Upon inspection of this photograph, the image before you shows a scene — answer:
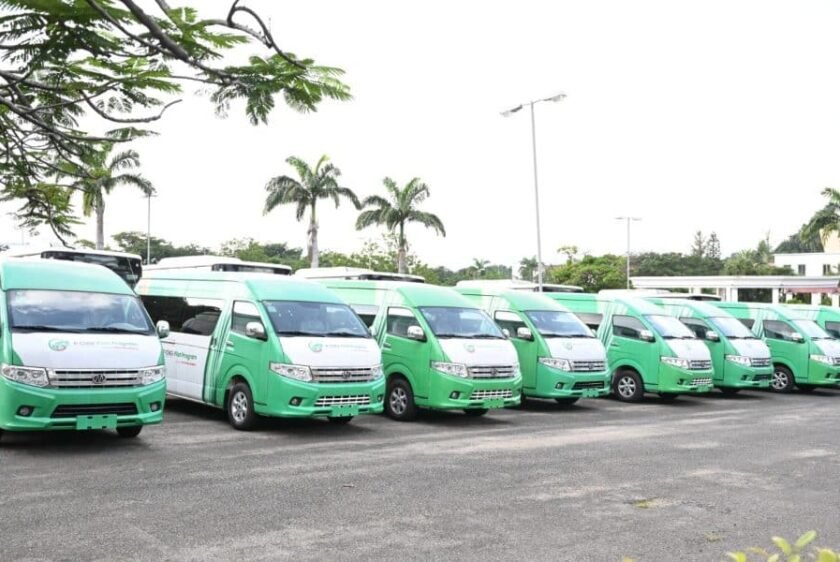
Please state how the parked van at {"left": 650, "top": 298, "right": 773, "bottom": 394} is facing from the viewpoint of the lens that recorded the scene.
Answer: facing the viewer and to the right of the viewer

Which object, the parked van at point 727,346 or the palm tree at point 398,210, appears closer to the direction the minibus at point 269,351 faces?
the parked van

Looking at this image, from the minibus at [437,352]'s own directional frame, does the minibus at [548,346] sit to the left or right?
on its left

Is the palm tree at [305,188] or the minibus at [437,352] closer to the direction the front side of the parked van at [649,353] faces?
the minibus

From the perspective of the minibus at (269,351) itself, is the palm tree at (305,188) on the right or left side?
on its left

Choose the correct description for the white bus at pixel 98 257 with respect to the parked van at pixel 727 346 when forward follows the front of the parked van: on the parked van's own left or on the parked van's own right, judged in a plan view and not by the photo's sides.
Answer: on the parked van's own right

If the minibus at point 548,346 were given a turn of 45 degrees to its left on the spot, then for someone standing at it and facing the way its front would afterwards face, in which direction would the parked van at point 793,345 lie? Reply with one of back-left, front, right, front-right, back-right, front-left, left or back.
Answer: front-left

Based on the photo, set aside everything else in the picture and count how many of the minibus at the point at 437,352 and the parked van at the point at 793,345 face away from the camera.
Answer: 0

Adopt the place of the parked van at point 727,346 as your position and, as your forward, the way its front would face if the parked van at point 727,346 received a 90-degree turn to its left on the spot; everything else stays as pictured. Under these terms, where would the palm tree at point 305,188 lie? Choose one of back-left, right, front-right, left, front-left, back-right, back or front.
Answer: left

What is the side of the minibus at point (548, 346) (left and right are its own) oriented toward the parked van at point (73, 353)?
right

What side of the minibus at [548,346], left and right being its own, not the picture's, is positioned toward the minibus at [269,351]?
right

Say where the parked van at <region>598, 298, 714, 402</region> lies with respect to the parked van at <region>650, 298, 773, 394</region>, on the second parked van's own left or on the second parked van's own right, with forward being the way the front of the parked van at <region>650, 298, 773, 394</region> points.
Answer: on the second parked van's own right

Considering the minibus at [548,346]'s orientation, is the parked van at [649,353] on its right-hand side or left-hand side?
on its left
